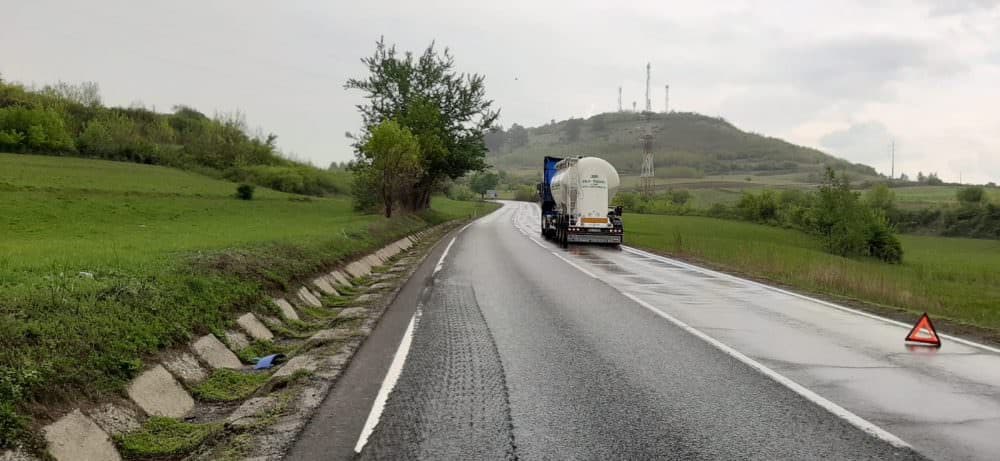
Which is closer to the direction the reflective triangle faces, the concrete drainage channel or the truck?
the concrete drainage channel

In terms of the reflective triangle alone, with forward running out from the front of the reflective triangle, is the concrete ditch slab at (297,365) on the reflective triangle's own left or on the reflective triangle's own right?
on the reflective triangle's own right

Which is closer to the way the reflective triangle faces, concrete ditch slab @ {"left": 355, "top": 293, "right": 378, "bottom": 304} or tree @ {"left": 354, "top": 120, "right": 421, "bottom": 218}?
the concrete ditch slab

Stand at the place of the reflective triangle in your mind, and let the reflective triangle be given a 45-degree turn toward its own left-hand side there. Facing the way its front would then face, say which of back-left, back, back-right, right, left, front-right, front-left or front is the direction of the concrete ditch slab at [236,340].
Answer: right

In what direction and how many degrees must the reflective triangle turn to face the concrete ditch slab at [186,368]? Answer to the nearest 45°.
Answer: approximately 45° to its right

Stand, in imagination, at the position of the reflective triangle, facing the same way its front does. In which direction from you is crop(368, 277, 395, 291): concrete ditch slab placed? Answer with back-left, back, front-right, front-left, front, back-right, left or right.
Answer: right

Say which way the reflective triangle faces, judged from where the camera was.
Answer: facing the viewer

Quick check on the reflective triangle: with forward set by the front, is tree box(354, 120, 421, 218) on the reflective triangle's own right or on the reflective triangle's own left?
on the reflective triangle's own right

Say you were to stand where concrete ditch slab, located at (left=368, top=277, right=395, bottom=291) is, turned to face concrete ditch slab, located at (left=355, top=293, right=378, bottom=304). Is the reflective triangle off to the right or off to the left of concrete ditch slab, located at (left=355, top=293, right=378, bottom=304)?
left

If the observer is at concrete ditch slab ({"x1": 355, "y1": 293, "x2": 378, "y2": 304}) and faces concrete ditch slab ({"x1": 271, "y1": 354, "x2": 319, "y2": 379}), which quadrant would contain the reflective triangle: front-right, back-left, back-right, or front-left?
front-left

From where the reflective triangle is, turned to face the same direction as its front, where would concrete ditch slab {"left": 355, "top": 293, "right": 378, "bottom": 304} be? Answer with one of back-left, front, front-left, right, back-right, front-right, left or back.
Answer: right

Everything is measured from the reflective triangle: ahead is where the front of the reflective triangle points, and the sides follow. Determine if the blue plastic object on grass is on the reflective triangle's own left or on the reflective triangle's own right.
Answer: on the reflective triangle's own right
